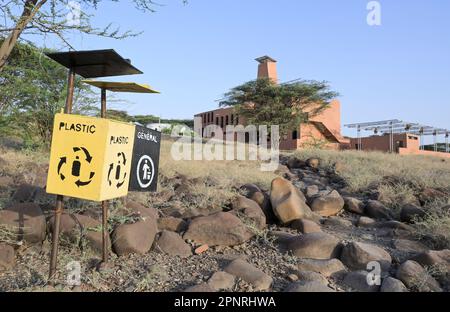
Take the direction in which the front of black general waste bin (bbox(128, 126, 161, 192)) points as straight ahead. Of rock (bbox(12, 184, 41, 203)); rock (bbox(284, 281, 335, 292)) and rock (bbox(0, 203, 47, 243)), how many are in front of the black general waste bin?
1

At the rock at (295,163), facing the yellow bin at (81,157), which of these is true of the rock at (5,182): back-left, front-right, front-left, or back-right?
front-right

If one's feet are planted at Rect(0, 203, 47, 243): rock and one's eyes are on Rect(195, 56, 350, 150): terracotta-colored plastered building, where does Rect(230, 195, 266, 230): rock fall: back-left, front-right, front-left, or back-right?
front-right

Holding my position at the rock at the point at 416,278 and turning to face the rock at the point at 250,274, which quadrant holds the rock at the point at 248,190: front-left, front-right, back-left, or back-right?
front-right
